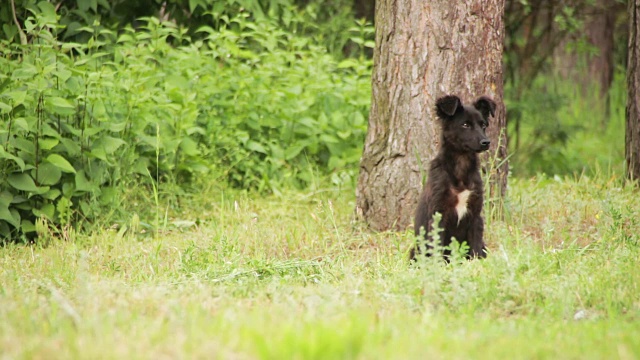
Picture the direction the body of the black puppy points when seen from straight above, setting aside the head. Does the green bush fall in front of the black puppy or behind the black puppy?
behind

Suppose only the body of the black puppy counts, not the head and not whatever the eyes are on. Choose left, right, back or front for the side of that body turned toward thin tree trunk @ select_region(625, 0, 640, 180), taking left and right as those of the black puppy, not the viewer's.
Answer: left

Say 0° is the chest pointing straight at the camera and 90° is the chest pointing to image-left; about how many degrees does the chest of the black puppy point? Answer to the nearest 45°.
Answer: approximately 315°

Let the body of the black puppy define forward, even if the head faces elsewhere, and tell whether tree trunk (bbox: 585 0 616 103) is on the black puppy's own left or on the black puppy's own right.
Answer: on the black puppy's own left

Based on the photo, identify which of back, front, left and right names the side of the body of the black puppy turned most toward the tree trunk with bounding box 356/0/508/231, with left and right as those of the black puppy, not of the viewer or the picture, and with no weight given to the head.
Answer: back
